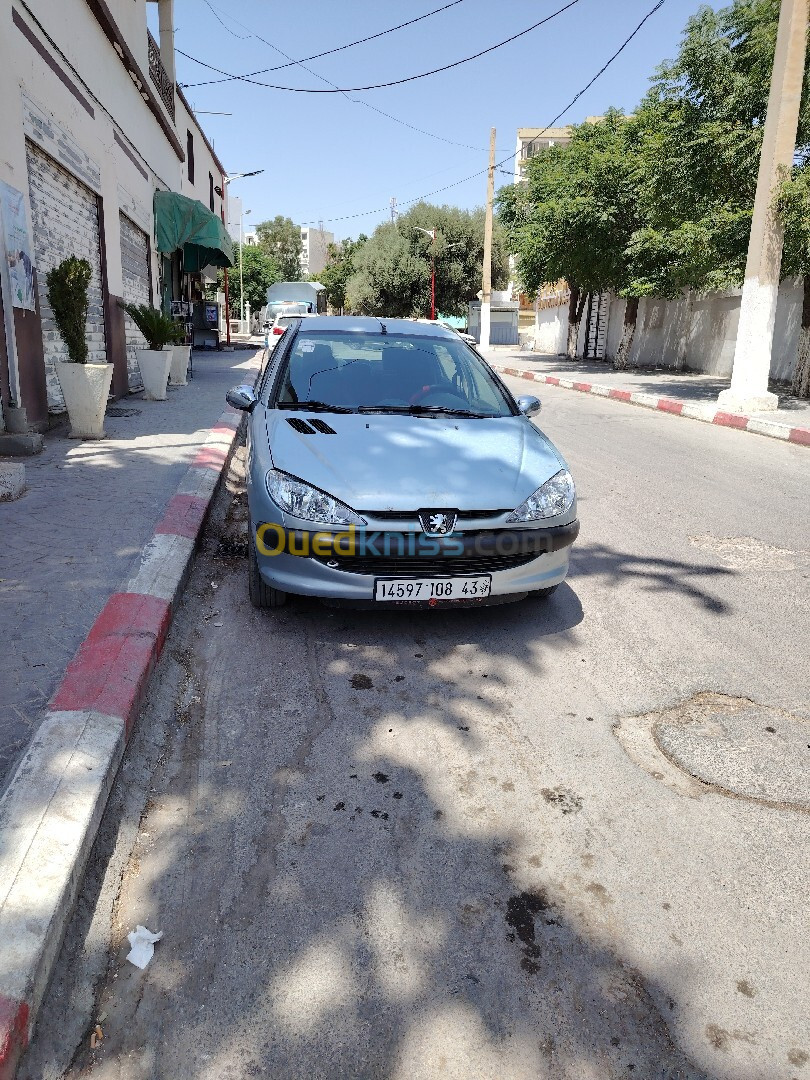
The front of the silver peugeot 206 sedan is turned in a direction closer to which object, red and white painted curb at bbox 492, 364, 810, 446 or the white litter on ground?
the white litter on ground

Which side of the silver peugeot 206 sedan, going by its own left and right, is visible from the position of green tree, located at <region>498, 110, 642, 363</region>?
back

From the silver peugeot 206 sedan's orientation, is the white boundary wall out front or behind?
behind

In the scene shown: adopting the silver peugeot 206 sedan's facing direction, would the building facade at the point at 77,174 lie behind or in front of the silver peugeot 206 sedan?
behind

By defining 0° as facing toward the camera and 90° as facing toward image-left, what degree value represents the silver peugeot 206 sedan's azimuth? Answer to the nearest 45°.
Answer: approximately 0°

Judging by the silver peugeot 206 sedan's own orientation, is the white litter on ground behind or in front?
in front

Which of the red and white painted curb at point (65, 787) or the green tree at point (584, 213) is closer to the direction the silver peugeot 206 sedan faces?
the red and white painted curb

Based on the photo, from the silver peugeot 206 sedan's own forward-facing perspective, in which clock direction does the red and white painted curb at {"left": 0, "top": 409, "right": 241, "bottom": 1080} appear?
The red and white painted curb is roughly at 1 o'clock from the silver peugeot 206 sedan.

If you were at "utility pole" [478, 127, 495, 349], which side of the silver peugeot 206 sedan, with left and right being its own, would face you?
back

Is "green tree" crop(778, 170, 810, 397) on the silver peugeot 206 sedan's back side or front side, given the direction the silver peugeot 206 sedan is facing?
on the back side

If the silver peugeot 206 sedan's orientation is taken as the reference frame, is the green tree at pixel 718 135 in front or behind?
behind

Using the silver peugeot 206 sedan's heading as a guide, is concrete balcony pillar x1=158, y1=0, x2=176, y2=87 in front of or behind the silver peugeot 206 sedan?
behind
